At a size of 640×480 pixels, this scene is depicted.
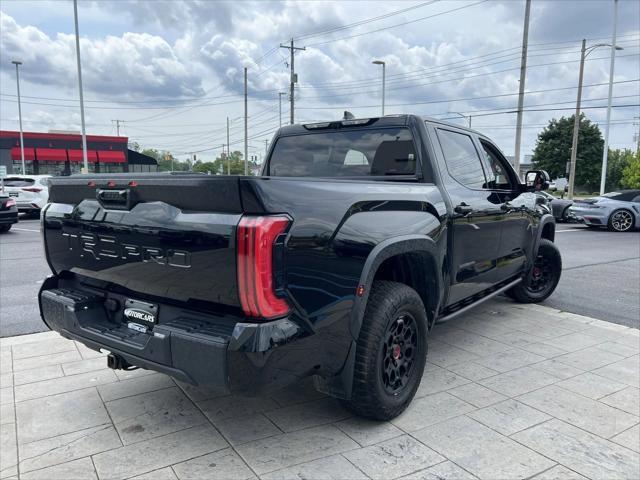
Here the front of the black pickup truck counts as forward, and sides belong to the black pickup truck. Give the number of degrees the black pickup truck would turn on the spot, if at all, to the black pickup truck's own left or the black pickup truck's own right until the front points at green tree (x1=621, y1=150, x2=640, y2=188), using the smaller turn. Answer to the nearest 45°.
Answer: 0° — it already faces it

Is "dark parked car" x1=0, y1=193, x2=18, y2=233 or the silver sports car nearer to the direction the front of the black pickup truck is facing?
the silver sports car

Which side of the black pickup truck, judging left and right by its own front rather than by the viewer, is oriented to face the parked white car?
left

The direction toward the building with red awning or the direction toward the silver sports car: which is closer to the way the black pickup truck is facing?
the silver sports car

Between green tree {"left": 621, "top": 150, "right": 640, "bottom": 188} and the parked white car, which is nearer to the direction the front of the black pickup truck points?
the green tree

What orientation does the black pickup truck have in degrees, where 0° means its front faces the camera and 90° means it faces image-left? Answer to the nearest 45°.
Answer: approximately 225°

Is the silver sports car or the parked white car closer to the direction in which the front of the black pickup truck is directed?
the silver sports car

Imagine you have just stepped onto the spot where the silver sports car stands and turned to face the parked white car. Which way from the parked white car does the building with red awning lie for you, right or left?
right

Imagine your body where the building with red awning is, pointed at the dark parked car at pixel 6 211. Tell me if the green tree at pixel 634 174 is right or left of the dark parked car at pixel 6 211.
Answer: left

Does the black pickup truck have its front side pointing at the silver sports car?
yes
